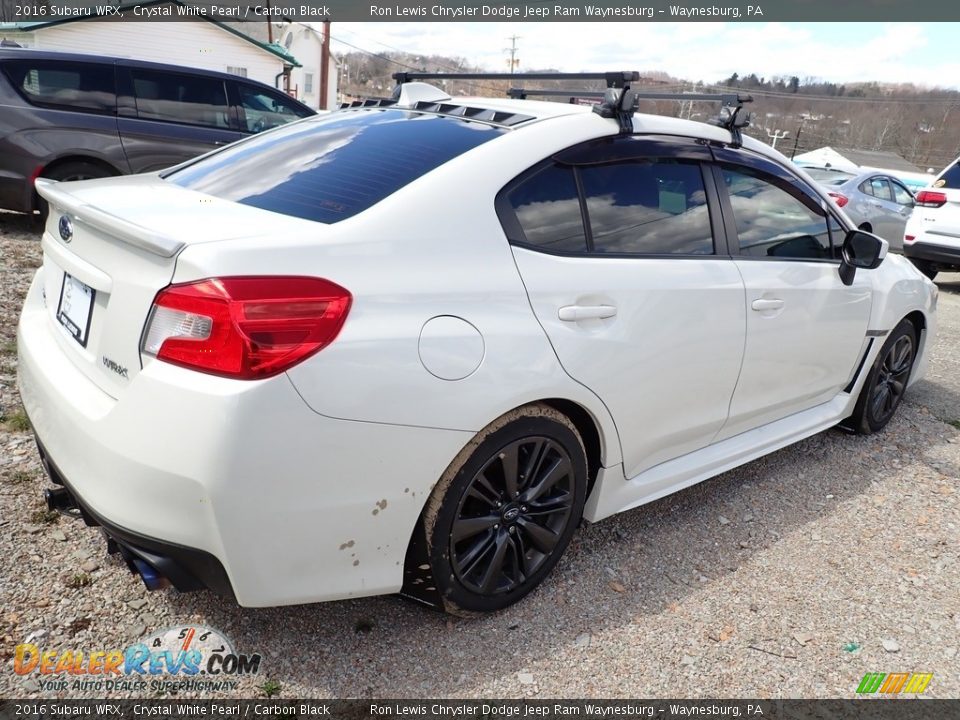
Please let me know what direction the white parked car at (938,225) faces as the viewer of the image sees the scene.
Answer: facing away from the viewer and to the right of the viewer

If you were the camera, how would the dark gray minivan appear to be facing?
facing away from the viewer and to the right of the viewer

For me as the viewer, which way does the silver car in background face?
facing away from the viewer and to the right of the viewer

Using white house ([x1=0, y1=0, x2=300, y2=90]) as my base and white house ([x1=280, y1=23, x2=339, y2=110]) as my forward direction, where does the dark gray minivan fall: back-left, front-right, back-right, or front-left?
back-right

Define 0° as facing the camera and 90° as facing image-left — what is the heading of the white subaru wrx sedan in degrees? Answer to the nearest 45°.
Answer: approximately 225°

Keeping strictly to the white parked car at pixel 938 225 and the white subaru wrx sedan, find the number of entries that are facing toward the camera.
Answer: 0

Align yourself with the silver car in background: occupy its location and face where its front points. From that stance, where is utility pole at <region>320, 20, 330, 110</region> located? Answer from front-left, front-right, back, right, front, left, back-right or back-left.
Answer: left

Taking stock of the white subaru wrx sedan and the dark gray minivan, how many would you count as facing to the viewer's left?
0

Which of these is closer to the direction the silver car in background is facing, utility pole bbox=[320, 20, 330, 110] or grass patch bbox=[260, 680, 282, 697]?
the utility pole

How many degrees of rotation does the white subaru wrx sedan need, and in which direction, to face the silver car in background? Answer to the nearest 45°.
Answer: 0° — it already faces it

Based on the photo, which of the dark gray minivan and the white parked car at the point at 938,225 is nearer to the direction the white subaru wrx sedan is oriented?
the white parked car
